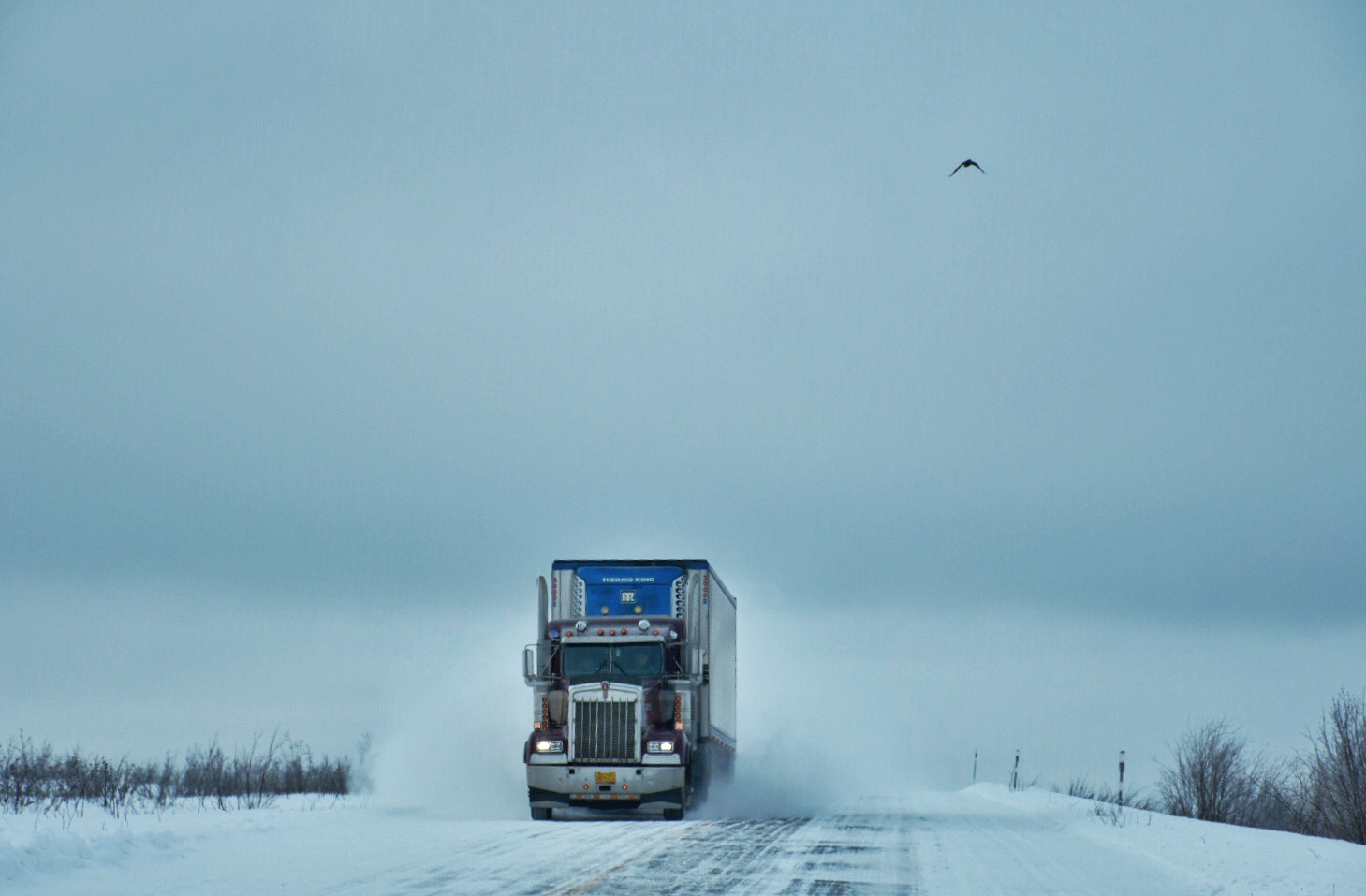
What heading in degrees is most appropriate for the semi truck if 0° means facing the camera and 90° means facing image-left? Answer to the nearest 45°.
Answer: approximately 0°
